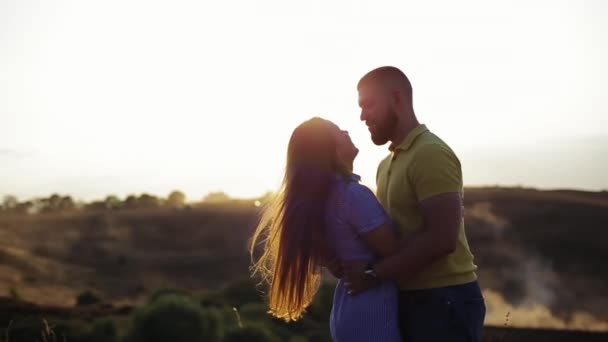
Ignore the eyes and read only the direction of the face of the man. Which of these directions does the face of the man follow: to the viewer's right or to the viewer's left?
to the viewer's left

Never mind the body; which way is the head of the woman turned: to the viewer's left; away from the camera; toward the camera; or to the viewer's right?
to the viewer's right

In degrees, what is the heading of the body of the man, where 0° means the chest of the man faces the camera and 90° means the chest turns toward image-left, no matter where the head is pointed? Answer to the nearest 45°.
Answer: approximately 90°
